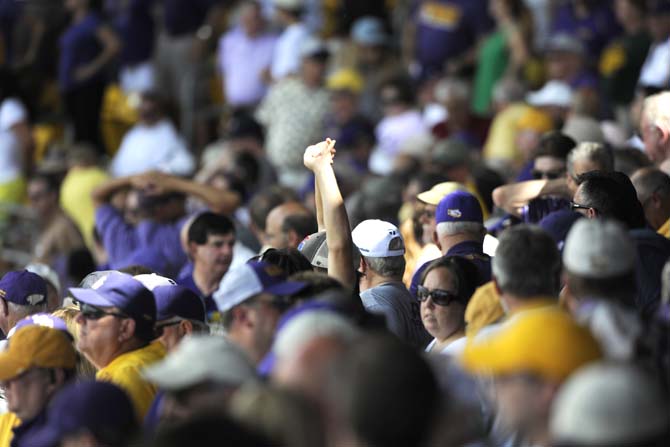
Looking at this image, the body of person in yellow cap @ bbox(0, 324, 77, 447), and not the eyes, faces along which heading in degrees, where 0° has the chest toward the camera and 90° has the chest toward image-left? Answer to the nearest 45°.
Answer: approximately 45°

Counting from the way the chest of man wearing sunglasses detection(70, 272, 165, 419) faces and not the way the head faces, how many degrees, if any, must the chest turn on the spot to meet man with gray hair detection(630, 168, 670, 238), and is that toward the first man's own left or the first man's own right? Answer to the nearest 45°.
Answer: approximately 180°

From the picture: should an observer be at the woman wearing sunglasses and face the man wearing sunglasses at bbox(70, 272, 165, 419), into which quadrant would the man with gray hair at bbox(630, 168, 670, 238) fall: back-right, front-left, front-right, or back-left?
back-right

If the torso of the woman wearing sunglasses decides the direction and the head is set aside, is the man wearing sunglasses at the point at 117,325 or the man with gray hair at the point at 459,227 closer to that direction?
the man wearing sunglasses
